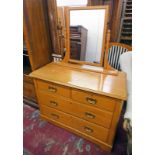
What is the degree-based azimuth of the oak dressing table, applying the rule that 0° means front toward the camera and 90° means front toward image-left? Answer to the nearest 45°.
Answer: approximately 45°
